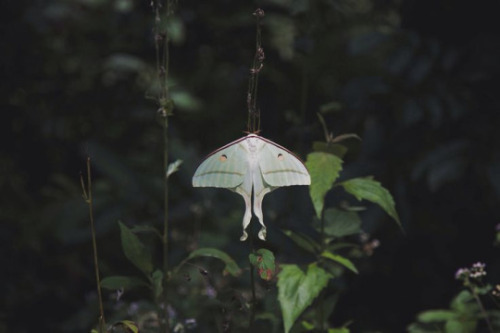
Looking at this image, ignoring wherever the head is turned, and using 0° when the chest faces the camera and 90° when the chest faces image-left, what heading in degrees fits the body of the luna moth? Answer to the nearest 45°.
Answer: approximately 180°
